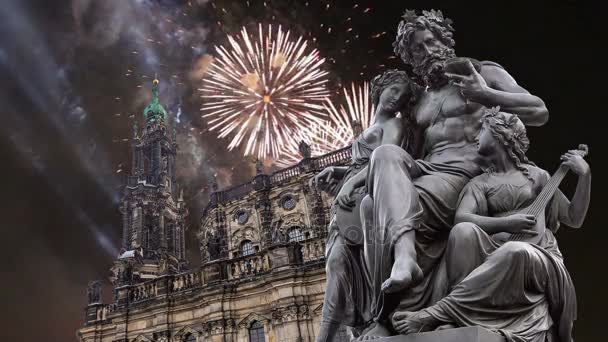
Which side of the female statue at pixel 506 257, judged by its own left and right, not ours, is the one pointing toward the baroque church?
right

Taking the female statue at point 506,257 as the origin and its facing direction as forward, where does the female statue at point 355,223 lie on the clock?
the female statue at point 355,223 is roughly at 2 o'clock from the female statue at point 506,257.

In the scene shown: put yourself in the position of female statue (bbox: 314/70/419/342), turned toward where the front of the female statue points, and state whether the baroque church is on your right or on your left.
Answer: on your right

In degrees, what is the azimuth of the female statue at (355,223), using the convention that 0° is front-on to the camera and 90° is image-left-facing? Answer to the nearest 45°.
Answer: approximately 45°

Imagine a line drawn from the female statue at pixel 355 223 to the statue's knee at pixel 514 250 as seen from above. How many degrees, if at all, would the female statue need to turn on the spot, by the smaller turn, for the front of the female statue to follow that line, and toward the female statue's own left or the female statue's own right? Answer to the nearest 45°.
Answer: approximately 90° to the female statue's own left

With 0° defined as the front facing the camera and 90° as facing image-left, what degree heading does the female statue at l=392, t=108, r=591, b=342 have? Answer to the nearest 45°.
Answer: approximately 45°

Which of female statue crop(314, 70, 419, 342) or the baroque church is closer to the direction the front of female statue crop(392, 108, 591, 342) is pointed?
the female statue

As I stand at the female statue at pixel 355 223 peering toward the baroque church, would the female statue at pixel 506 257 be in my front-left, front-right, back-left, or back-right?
back-right
